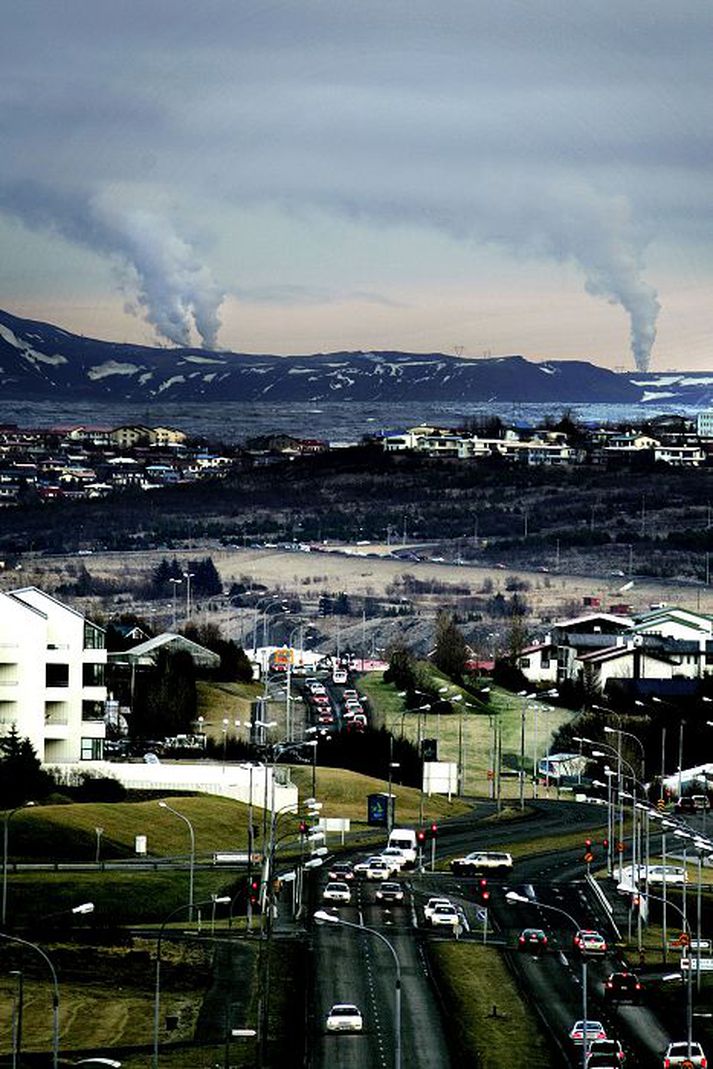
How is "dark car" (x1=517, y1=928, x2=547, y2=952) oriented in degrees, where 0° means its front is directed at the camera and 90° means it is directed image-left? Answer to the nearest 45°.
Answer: approximately 180°

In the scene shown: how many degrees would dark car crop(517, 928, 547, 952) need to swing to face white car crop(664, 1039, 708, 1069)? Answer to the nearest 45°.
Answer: approximately 180°

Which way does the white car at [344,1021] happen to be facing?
toward the camera

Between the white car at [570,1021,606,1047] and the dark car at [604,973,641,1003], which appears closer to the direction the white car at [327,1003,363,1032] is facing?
the white car

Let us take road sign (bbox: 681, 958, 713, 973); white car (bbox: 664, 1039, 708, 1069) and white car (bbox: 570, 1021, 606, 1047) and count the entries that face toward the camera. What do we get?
1

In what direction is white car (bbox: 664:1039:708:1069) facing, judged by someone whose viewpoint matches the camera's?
facing away from the viewer

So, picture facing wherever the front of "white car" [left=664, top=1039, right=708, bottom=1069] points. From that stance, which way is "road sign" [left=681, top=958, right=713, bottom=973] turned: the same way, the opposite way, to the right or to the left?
the opposite way

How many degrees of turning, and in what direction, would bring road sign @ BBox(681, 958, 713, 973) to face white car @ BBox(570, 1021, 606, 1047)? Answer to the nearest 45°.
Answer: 0° — it already faces it

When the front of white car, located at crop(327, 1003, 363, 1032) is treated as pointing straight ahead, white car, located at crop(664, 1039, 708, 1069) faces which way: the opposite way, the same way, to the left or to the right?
the opposite way

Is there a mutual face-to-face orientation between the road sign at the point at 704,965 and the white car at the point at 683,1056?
yes

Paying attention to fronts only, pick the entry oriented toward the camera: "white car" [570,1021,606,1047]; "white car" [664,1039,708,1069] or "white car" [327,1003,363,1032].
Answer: "white car" [327,1003,363,1032]

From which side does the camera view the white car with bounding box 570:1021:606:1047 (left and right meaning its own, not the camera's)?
back

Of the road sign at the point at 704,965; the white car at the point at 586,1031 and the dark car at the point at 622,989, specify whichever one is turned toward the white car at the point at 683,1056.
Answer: the road sign

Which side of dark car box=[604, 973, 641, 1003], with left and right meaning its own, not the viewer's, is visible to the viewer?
back

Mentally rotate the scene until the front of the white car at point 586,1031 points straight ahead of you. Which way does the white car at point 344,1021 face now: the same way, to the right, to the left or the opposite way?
the opposite way

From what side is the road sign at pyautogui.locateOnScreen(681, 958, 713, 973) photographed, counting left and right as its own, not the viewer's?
front

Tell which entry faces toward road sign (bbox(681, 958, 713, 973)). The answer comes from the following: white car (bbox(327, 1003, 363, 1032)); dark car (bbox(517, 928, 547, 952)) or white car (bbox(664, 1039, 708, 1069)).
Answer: white car (bbox(664, 1039, 708, 1069))
